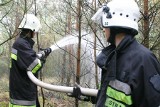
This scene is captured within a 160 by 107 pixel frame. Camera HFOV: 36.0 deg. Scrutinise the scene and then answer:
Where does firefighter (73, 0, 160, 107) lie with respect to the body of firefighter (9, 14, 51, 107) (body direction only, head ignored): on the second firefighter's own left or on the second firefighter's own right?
on the second firefighter's own right

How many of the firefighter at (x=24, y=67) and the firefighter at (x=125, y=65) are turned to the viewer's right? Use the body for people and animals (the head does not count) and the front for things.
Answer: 1

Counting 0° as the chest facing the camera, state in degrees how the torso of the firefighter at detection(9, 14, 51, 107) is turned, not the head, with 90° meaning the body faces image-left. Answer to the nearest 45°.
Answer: approximately 270°

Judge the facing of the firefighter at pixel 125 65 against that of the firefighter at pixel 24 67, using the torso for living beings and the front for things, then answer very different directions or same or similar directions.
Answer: very different directions

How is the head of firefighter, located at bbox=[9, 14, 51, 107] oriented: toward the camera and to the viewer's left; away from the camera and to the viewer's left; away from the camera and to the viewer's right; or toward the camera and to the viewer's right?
away from the camera and to the viewer's right
